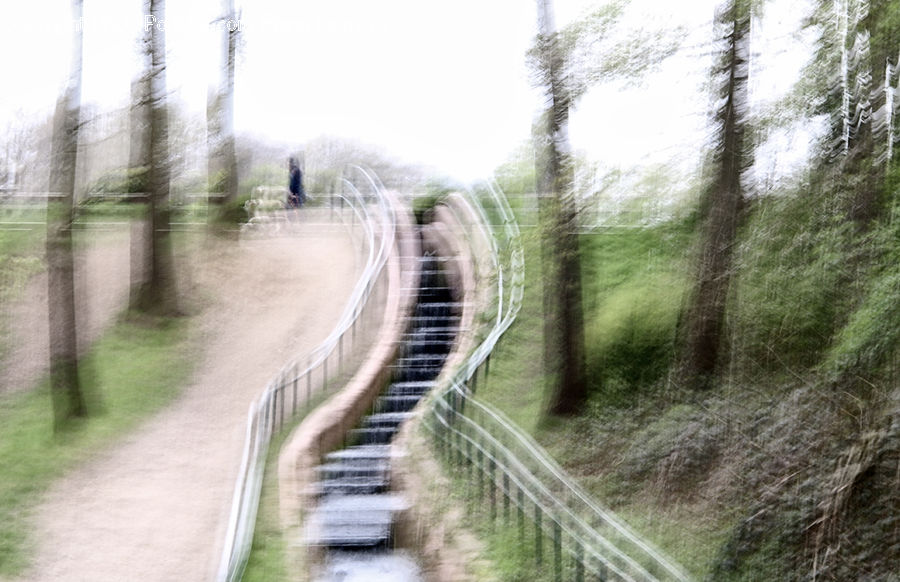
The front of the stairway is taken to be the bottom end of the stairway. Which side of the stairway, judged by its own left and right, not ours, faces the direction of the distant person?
back

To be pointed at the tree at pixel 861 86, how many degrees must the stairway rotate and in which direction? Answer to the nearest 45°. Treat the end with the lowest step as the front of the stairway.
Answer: approximately 90° to its left

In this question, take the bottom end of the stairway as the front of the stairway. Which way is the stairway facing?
toward the camera

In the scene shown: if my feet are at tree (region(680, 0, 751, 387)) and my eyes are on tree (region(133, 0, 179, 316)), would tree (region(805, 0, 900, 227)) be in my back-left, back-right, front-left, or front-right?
back-right
